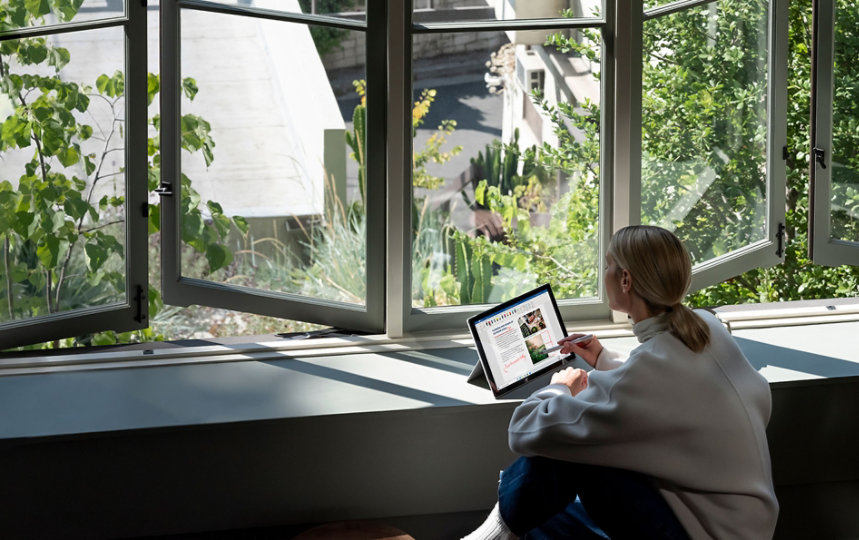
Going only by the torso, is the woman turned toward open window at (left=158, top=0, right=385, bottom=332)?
yes

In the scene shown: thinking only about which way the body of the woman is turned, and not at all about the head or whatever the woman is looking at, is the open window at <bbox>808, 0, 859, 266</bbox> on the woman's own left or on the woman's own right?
on the woman's own right

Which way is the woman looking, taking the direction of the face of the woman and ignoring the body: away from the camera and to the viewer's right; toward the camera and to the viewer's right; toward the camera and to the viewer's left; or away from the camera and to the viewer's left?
away from the camera and to the viewer's left

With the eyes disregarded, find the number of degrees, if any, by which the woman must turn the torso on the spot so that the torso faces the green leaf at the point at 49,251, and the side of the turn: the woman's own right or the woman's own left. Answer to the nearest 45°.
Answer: approximately 45° to the woman's own left

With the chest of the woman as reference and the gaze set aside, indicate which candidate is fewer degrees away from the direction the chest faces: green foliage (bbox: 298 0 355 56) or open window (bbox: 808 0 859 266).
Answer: the green foliage

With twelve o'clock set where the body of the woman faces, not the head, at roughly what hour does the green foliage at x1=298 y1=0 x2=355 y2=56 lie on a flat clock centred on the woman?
The green foliage is roughly at 12 o'clock from the woman.

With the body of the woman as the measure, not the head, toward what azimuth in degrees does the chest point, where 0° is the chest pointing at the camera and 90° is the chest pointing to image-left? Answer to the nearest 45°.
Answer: approximately 135°

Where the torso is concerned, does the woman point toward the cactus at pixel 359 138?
yes

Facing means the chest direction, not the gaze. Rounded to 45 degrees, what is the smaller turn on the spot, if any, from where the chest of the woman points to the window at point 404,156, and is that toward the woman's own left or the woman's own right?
0° — they already face it

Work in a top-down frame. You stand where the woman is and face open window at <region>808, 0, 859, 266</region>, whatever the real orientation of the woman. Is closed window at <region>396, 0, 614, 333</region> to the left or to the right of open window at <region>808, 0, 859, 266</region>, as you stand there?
left

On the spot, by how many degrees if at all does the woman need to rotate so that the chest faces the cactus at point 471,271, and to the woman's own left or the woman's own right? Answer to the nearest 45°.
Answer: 0° — they already face it
